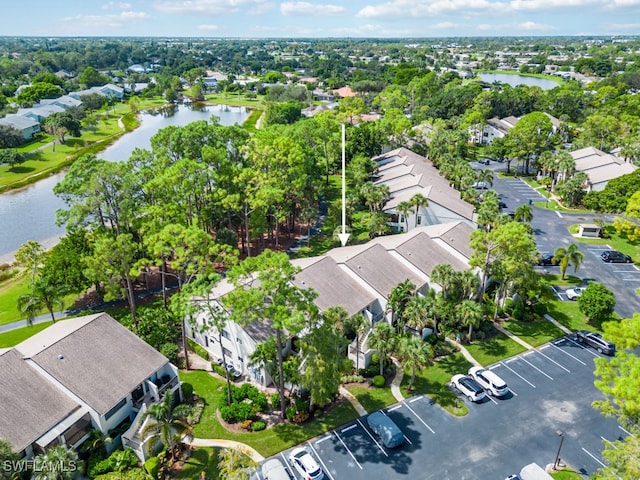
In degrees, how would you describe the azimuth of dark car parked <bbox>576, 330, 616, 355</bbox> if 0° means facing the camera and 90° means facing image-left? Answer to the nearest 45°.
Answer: approximately 135°

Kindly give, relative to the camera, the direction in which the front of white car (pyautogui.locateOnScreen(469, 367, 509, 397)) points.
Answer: facing away from the viewer and to the left of the viewer

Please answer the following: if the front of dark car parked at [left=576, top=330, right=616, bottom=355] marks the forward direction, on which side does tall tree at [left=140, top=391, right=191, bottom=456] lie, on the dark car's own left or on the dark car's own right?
on the dark car's own left

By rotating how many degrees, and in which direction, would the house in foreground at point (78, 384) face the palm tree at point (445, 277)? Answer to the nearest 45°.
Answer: approximately 45° to its left

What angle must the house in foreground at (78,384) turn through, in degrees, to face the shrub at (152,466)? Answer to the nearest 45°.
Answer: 0° — it already faces it

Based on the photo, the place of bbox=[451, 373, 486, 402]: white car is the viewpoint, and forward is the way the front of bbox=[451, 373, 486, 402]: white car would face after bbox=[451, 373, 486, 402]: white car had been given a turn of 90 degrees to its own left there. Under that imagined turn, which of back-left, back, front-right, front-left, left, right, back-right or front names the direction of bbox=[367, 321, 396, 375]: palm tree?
front-right

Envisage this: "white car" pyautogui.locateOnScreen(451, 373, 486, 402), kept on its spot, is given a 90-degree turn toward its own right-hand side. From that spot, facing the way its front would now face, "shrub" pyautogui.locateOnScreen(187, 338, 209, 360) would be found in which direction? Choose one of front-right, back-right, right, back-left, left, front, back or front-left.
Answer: back-left

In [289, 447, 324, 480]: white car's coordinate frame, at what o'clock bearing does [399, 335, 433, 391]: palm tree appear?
The palm tree is roughly at 3 o'clock from the white car.

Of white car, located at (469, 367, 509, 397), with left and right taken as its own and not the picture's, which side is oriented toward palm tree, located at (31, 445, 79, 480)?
left

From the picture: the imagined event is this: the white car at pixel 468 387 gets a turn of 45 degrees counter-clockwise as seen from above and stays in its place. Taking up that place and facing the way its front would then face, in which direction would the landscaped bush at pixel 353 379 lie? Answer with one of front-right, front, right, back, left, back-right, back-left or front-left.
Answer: front

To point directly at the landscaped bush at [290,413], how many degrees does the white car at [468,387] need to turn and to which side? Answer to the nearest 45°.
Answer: approximately 90° to its left

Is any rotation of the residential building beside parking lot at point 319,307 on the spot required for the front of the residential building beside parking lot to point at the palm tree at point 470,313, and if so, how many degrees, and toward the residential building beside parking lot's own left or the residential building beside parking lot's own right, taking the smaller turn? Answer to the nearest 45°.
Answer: approximately 45° to the residential building beside parking lot's own left

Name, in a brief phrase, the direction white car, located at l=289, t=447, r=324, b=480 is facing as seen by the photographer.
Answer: facing away from the viewer and to the left of the viewer

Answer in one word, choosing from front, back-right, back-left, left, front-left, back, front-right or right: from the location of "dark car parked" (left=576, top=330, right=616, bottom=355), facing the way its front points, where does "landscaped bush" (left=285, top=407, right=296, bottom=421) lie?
left

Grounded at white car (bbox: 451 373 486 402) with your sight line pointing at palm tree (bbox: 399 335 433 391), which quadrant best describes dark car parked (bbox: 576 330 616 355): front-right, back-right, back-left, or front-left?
back-right
